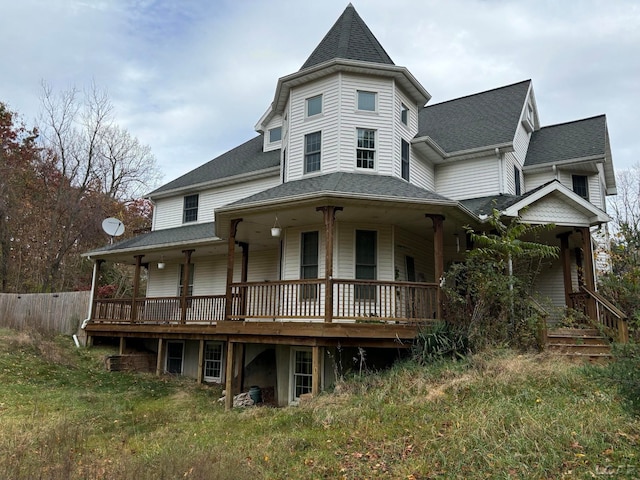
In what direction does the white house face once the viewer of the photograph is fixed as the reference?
facing the viewer and to the right of the viewer
